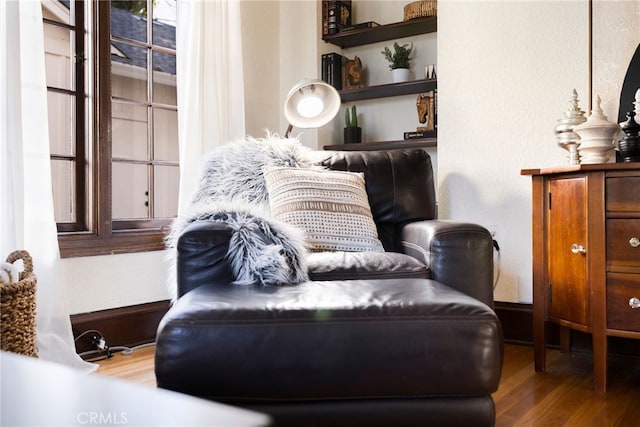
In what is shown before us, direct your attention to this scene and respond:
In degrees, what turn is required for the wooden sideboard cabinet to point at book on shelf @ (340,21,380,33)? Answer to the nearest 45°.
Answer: approximately 135° to its right

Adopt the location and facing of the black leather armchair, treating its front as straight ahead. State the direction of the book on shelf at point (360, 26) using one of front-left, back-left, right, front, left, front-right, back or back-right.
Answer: back

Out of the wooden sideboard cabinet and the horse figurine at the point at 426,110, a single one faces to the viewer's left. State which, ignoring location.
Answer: the horse figurine

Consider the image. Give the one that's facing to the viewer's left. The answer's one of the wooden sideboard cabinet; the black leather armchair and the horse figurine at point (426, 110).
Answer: the horse figurine

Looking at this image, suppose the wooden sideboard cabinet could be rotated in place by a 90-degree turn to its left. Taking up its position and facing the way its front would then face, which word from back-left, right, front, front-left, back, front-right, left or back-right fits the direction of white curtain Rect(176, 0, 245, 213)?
back

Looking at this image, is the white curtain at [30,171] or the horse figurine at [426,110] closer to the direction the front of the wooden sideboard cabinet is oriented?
the white curtain

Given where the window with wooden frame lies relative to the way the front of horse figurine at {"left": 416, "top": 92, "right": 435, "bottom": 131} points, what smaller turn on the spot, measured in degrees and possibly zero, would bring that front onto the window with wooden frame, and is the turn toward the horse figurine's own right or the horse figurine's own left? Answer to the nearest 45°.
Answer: approximately 45° to the horse figurine's own left

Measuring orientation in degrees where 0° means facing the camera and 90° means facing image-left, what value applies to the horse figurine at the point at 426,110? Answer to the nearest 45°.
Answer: approximately 90°

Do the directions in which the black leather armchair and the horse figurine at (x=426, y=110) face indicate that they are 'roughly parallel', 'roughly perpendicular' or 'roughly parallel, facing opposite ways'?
roughly perpendicular

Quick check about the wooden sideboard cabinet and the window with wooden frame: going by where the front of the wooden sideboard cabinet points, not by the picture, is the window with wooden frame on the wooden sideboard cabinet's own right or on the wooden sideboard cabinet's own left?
on the wooden sideboard cabinet's own right
